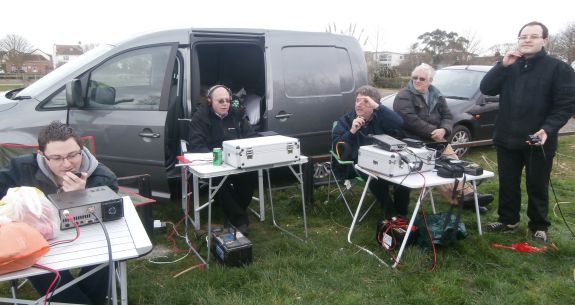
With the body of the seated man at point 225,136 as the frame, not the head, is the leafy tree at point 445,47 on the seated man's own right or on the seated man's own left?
on the seated man's own left

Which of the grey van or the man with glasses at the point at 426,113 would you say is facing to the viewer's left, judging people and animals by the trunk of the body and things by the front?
the grey van

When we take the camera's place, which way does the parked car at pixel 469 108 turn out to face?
facing the viewer and to the left of the viewer

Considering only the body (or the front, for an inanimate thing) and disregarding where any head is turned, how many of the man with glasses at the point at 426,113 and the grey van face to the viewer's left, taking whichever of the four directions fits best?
1

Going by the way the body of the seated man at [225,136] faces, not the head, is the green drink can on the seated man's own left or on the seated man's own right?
on the seated man's own right

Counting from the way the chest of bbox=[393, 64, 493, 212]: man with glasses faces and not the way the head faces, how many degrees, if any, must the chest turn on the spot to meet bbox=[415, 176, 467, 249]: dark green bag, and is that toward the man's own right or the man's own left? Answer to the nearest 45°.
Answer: approximately 45° to the man's own right

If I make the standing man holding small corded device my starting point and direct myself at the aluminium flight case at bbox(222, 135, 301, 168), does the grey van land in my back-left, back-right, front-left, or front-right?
front-right

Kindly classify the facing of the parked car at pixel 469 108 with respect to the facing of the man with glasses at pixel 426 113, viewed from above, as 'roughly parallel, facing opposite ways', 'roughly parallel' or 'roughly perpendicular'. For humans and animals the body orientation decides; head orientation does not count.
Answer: roughly perpendicular

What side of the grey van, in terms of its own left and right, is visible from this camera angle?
left

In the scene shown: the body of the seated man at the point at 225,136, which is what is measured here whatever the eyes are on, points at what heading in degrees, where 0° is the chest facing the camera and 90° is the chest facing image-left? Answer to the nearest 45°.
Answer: approximately 315°

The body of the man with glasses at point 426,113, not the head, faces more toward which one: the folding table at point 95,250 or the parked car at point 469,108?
the folding table

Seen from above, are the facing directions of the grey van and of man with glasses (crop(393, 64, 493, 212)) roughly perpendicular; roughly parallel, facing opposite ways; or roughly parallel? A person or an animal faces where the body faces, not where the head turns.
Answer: roughly perpendicular

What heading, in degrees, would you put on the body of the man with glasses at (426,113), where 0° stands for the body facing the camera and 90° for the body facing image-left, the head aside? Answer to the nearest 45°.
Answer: approximately 315°

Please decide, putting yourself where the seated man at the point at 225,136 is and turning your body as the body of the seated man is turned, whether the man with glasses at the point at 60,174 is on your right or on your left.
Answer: on your right

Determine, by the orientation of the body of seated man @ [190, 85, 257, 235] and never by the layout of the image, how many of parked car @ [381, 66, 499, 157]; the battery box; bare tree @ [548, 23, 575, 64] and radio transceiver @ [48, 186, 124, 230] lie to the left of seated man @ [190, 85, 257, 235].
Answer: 2

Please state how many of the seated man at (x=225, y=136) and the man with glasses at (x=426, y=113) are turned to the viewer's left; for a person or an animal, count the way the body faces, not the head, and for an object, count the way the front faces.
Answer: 0

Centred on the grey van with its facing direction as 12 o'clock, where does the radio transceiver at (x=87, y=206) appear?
The radio transceiver is roughly at 9 o'clock from the grey van.

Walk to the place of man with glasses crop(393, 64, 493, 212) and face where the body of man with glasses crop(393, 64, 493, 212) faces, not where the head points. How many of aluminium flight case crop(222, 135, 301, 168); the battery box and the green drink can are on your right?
3
